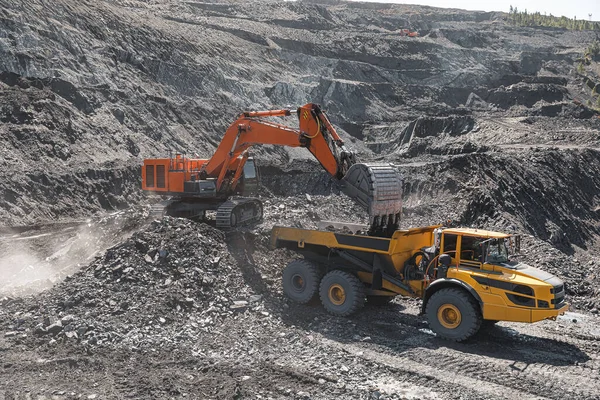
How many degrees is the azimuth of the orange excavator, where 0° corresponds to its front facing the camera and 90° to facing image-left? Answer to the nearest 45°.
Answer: approximately 315°

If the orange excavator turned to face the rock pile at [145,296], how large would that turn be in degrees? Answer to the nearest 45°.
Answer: approximately 90° to its right

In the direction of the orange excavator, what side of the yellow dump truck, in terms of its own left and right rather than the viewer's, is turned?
back
